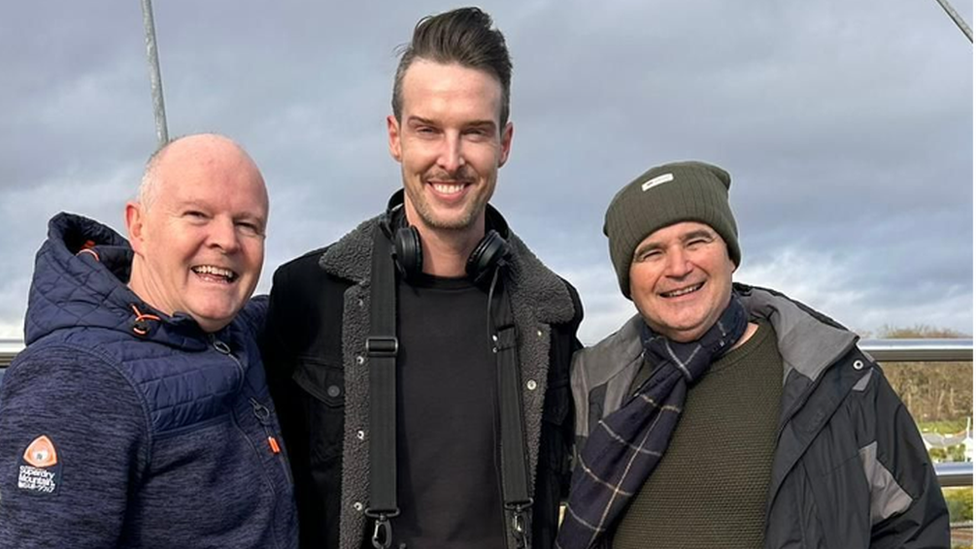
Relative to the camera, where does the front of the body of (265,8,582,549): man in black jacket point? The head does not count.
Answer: toward the camera

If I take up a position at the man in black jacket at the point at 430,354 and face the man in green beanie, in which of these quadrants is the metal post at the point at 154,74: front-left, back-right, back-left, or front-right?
back-left

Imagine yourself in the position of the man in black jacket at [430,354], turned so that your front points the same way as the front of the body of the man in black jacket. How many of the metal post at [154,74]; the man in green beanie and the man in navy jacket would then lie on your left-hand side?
1

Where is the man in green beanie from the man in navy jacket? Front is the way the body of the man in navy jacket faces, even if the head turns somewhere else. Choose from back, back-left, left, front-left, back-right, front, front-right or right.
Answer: front-left

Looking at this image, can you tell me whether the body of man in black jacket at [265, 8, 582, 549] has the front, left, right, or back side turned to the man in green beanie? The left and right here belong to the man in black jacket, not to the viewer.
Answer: left

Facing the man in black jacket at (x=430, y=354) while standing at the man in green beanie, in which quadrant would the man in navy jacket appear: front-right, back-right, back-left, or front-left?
front-left

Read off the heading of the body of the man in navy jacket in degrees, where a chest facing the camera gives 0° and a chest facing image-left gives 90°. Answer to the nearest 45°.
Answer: approximately 315°

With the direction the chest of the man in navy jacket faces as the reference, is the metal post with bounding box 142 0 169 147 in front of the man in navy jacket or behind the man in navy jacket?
behind

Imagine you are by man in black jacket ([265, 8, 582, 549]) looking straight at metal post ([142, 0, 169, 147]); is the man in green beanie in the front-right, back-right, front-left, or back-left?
back-right

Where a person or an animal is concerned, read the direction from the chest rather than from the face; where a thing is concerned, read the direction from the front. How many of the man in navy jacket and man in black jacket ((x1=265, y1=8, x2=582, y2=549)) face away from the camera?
0

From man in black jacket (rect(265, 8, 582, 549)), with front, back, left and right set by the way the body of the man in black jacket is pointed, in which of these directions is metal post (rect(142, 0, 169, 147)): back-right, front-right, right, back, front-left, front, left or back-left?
back-right

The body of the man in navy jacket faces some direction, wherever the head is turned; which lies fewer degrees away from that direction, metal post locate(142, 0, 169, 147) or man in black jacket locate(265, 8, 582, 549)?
the man in black jacket
